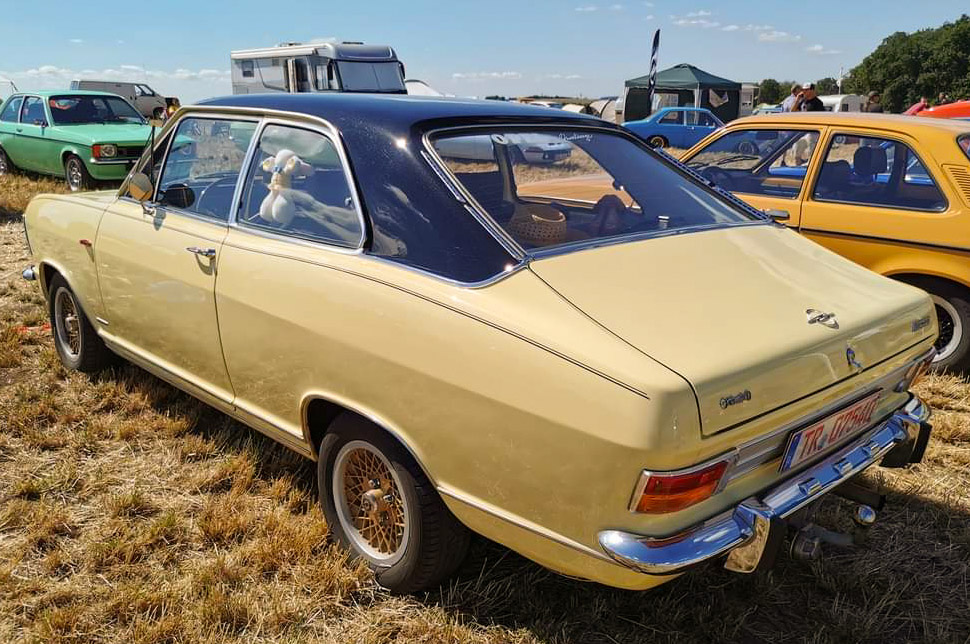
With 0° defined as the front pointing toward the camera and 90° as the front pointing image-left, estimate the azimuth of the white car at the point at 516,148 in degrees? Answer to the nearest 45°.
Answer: approximately 315°

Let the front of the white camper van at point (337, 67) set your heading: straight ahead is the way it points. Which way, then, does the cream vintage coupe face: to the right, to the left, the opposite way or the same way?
the opposite way

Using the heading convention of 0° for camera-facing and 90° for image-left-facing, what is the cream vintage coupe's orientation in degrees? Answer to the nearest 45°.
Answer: approximately 135°

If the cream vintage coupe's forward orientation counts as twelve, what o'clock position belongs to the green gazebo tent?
The green gazebo tent is roughly at 2 o'clock from the cream vintage coupe.

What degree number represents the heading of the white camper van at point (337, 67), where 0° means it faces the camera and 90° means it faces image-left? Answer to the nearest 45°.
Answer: approximately 315°

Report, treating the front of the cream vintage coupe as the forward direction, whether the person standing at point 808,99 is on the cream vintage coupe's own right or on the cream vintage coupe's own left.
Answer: on the cream vintage coupe's own right

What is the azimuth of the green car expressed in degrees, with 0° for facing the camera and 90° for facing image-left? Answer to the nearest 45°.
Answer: approximately 315°

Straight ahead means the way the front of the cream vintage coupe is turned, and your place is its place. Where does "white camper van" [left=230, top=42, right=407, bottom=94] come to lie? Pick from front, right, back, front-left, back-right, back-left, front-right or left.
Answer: front-right

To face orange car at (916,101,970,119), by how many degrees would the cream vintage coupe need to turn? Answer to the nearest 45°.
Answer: approximately 90° to its right

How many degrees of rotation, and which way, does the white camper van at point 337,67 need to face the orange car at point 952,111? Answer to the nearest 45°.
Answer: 0° — it already faces it

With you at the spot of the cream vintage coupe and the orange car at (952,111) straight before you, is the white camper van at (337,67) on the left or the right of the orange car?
left
